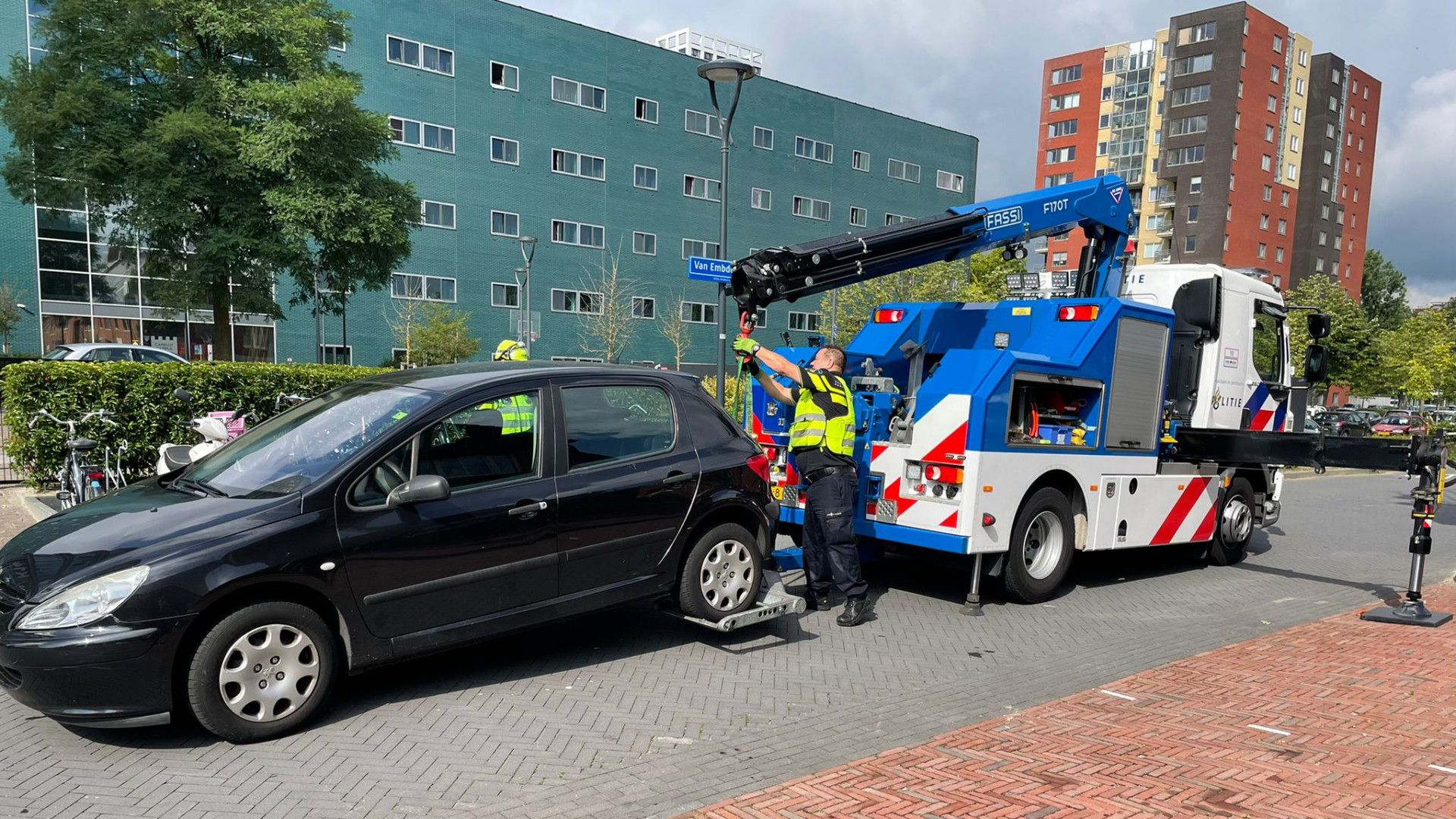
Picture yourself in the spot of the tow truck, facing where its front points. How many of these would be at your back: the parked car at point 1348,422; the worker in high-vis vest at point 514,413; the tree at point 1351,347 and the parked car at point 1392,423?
1

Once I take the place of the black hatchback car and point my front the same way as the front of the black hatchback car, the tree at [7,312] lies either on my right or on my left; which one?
on my right

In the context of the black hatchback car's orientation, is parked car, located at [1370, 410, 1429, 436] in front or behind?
behind

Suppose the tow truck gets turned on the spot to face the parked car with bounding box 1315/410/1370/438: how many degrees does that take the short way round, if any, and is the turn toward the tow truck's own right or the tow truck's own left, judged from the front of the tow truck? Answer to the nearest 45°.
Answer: approximately 45° to the tow truck's own left

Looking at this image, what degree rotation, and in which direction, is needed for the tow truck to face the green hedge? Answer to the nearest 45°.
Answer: approximately 135° to its left

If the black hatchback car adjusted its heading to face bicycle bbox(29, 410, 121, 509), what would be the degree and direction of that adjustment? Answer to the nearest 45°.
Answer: approximately 90° to its right

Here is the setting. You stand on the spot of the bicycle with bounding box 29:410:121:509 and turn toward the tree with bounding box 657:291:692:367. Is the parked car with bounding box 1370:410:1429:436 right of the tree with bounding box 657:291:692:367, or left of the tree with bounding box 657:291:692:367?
right

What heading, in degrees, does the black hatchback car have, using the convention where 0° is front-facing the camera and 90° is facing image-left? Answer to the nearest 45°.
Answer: approximately 45°

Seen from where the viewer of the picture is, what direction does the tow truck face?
facing away from the viewer and to the right of the viewer

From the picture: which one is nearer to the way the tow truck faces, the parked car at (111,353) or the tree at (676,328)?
the tree

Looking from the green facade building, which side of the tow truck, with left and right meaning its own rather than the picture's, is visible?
left

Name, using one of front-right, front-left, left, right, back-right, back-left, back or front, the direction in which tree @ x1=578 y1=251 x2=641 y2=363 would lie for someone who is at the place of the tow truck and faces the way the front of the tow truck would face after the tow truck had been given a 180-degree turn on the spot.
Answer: right
